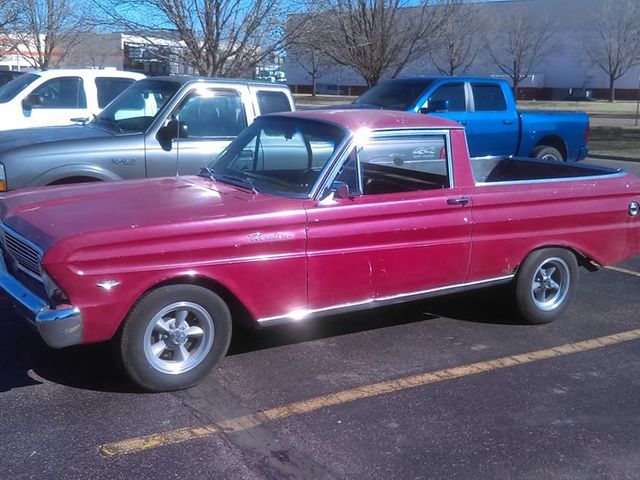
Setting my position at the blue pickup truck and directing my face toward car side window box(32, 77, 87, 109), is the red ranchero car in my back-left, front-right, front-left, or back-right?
front-left

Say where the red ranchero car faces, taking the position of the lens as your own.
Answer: facing the viewer and to the left of the viewer

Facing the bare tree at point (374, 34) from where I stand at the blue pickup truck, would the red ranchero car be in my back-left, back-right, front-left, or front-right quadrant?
back-left

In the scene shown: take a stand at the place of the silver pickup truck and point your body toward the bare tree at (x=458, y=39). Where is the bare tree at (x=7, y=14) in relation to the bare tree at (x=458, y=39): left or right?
left

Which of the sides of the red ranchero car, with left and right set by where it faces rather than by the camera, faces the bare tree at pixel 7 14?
right

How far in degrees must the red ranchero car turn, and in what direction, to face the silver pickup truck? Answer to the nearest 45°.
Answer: approximately 90° to its right

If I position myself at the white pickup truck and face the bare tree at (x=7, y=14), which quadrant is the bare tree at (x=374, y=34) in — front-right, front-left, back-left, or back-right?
front-right

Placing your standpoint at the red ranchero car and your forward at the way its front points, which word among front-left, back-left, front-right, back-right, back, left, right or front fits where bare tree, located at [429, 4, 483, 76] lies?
back-right

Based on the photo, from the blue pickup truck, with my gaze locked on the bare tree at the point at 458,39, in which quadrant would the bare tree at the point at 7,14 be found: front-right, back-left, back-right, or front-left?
front-left

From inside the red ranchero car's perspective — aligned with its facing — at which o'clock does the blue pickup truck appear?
The blue pickup truck is roughly at 5 o'clock from the red ranchero car.

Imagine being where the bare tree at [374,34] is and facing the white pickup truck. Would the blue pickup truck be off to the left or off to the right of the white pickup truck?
left

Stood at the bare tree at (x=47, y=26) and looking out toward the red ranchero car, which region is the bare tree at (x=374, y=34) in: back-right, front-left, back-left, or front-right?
front-left
